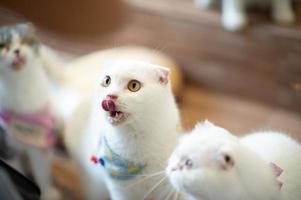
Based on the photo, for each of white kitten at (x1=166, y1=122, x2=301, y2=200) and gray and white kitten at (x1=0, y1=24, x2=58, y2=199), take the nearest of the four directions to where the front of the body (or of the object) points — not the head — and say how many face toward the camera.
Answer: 1

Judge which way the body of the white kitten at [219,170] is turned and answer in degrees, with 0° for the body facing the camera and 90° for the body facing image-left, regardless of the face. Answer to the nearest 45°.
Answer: approximately 90°

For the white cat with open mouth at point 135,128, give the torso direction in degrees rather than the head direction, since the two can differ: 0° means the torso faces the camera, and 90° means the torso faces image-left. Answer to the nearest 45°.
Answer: approximately 45°
